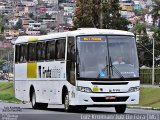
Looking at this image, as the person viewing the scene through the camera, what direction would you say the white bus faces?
facing the viewer and to the right of the viewer
